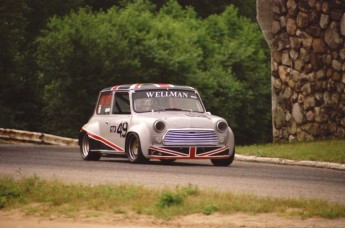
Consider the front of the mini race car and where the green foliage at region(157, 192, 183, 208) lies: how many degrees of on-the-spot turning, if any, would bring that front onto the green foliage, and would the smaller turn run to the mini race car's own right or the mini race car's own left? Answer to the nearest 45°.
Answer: approximately 45° to the mini race car's own right

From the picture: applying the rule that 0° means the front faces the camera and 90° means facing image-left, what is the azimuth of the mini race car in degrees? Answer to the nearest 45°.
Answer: approximately 315°
